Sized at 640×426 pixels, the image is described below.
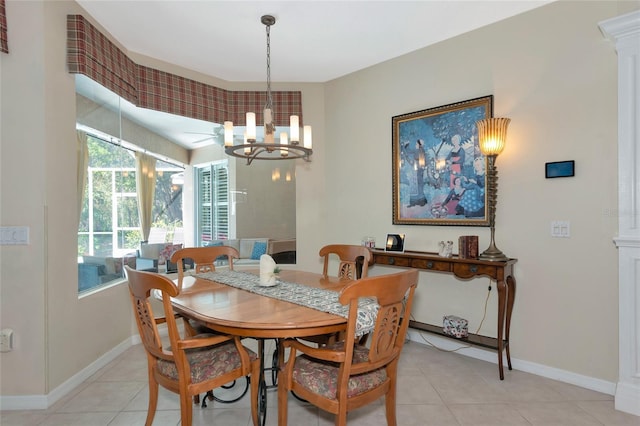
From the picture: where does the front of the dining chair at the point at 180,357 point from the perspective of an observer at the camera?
facing away from the viewer and to the right of the viewer

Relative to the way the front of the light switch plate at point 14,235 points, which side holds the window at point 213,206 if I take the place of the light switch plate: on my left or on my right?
on my left

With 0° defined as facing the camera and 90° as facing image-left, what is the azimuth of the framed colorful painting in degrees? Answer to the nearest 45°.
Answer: approximately 45°

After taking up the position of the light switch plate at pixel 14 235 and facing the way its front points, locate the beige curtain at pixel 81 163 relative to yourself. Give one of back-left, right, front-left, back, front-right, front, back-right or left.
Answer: back-left

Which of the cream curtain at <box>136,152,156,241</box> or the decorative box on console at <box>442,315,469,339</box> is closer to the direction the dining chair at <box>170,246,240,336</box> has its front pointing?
the decorative box on console

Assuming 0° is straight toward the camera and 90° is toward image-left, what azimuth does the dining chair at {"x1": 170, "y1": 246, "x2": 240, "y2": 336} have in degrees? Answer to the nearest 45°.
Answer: approximately 315°

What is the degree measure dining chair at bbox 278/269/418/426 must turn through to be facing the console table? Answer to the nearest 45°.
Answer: approximately 90° to its right

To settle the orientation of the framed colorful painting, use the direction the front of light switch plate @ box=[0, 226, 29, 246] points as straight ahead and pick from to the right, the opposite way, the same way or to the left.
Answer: to the right

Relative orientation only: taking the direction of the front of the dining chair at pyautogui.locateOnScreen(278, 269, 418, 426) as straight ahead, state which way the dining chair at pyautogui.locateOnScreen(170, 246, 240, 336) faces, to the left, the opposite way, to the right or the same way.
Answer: the opposite way

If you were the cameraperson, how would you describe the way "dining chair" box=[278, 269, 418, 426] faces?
facing away from the viewer and to the left of the viewer
